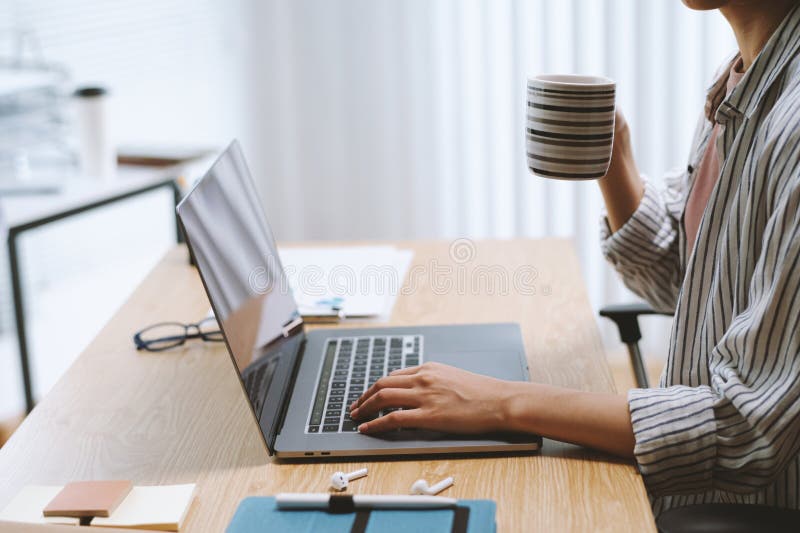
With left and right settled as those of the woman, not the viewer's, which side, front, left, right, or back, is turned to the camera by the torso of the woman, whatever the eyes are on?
left

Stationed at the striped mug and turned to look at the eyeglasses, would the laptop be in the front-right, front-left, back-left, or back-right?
front-left

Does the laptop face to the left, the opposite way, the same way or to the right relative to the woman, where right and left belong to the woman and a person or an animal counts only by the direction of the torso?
the opposite way

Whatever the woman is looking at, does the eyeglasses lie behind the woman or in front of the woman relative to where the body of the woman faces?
in front

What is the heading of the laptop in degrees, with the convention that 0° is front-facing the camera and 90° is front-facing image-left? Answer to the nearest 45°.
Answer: approximately 270°

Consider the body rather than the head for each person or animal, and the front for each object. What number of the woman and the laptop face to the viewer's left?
1
